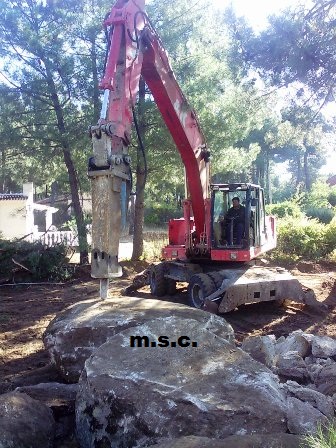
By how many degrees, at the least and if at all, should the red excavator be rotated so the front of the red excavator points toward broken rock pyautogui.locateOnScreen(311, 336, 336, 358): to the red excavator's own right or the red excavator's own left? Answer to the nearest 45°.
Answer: approximately 90° to the red excavator's own left

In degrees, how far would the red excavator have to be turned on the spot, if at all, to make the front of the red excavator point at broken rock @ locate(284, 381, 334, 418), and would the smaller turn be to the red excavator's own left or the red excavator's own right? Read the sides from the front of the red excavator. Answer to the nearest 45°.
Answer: approximately 45° to the red excavator's own left

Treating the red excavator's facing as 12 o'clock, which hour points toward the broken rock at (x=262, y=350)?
The broken rock is roughly at 10 o'clock from the red excavator.

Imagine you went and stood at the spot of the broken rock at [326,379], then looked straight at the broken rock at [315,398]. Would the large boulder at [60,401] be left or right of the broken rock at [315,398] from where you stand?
right

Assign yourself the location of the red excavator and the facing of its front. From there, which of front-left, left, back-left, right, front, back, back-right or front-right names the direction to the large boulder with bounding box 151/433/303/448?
front-left

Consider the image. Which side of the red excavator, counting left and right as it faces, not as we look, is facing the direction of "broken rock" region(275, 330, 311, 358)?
left

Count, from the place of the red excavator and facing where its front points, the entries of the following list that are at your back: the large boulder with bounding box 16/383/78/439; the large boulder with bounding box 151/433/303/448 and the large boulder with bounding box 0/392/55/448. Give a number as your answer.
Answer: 0

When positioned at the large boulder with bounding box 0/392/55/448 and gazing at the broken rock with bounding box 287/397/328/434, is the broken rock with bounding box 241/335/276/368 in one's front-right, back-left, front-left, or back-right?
front-left

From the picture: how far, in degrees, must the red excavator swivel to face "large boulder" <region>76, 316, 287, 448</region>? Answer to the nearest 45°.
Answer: approximately 45° to its left

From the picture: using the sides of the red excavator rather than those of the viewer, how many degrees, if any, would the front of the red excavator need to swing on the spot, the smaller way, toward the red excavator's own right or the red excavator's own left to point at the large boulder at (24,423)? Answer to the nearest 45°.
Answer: approximately 45° to the red excavator's own left

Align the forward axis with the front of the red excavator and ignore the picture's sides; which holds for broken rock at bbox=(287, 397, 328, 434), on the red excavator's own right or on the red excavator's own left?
on the red excavator's own left

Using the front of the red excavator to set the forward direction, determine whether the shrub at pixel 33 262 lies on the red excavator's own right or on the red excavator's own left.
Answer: on the red excavator's own right

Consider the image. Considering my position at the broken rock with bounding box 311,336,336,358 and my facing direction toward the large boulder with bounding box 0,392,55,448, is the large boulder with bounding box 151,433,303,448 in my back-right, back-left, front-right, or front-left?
front-left

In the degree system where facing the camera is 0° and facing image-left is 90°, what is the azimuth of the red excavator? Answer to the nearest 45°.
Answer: approximately 45°

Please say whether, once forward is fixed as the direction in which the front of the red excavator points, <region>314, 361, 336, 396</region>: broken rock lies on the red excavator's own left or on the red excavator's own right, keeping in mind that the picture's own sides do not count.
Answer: on the red excavator's own left
